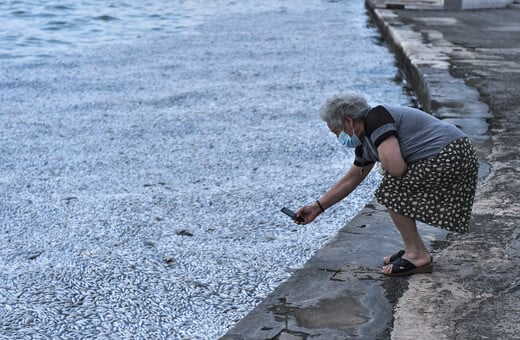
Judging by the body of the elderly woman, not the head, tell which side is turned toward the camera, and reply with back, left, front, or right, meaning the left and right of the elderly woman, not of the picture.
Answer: left
